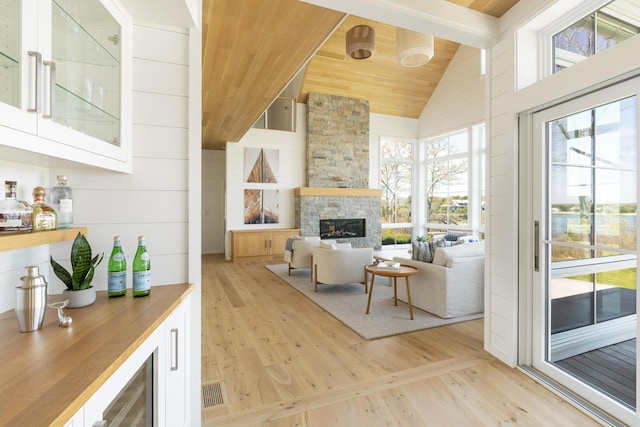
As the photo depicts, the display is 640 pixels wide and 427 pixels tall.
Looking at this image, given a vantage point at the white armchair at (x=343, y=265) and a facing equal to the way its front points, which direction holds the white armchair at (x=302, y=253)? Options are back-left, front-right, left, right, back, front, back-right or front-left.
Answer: left

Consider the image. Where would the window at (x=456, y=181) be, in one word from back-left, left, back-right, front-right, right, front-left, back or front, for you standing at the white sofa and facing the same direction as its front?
front-right

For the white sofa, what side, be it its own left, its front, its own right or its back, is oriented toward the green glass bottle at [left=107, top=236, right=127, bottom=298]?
left

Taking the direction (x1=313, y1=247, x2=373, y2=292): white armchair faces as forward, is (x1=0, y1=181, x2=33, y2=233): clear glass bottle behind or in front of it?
behind

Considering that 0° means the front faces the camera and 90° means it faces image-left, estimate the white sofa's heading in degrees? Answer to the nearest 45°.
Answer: approximately 135°

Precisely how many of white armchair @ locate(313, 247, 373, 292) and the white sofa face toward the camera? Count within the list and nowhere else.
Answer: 0

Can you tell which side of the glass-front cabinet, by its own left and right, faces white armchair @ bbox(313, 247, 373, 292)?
left

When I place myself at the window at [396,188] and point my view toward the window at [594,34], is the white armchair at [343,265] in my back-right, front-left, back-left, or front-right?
front-right

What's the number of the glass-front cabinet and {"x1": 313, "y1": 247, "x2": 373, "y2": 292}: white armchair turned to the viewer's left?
0

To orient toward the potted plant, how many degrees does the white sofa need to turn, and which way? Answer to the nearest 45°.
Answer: approximately 90° to its left

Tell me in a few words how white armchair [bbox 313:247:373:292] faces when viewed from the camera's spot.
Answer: facing away from the viewer and to the right of the viewer
